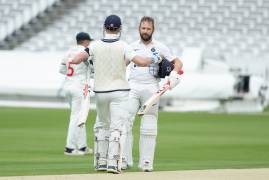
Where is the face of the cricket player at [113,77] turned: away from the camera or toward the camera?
away from the camera

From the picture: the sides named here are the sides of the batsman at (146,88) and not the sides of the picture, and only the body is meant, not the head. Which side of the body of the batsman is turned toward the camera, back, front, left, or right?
front

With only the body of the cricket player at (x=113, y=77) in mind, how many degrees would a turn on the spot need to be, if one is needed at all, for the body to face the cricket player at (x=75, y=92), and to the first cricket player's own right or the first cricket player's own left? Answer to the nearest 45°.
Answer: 0° — they already face them

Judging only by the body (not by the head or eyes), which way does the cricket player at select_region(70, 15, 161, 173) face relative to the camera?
away from the camera

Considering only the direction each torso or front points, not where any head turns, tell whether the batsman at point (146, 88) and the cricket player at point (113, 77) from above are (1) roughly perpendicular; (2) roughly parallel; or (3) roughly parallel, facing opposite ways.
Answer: roughly parallel, facing opposite ways

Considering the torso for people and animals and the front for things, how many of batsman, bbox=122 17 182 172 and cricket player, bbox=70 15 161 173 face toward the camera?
1

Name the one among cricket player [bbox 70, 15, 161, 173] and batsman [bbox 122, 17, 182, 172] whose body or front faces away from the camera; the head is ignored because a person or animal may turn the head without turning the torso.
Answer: the cricket player
